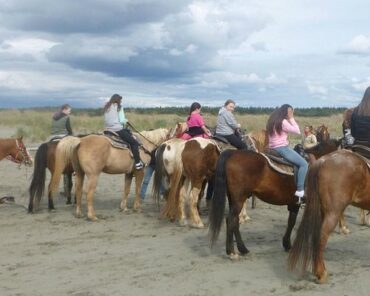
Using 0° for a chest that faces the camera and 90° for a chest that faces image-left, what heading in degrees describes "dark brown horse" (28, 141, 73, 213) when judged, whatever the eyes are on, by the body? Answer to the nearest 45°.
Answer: approximately 225°

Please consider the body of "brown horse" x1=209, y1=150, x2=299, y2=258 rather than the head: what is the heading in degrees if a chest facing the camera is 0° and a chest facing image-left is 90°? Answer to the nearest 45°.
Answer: approximately 225°

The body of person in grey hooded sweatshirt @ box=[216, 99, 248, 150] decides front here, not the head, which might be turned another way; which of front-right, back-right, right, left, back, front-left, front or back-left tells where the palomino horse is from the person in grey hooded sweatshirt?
back

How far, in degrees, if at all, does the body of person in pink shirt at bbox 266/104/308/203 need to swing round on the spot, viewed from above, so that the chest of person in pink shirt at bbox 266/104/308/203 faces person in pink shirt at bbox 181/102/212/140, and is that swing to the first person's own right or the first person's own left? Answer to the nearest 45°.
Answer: approximately 135° to the first person's own left

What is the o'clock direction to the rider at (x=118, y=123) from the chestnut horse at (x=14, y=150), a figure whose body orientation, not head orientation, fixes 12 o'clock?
The rider is roughly at 1 o'clock from the chestnut horse.

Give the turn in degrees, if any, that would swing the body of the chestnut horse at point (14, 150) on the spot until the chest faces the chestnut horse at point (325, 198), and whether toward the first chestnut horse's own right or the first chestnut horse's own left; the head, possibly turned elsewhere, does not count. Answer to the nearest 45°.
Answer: approximately 45° to the first chestnut horse's own right

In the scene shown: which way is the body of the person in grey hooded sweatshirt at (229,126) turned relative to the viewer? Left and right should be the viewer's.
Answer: facing to the right of the viewer

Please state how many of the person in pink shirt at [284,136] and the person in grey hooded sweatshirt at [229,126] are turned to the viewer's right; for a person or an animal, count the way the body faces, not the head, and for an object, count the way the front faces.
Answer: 2

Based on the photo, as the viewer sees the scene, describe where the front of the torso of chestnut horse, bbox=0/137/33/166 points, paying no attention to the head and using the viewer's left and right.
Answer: facing to the right of the viewer

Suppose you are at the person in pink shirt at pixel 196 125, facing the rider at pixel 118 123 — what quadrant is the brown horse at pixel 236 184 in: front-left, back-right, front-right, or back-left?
back-left

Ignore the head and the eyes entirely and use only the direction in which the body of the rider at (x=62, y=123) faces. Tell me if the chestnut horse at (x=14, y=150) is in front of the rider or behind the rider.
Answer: behind
